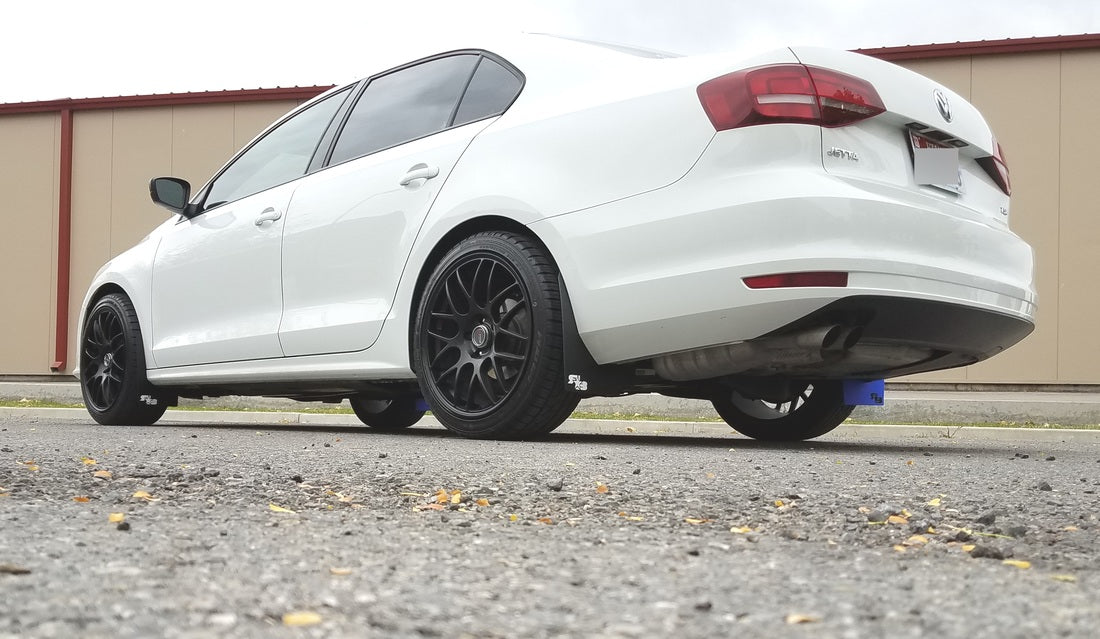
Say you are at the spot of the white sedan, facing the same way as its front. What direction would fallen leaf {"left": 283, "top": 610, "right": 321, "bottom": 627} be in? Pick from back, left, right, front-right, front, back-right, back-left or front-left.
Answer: back-left

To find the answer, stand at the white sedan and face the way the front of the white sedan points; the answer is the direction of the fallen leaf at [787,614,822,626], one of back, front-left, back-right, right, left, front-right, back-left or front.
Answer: back-left

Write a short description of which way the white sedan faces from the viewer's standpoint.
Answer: facing away from the viewer and to the left of the viewer

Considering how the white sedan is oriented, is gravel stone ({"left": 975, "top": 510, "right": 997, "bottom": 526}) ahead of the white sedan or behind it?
behind

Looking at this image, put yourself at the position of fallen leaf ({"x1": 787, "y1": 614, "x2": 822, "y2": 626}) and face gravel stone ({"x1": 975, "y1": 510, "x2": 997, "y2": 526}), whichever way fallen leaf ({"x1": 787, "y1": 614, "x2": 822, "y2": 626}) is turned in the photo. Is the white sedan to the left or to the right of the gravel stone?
left
